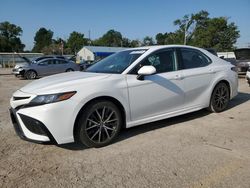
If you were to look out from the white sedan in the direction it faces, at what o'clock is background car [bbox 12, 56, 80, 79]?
The background car is roughly at 4 o'clock from the white sedan.

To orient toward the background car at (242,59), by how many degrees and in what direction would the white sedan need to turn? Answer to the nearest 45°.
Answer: approximately 180°

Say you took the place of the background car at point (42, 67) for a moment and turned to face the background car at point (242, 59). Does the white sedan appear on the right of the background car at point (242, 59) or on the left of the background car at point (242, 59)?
right

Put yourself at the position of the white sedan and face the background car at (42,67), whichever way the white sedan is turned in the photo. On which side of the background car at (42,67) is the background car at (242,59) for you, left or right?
right

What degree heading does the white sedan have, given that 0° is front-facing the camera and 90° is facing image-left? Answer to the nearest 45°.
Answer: approximately 45°
